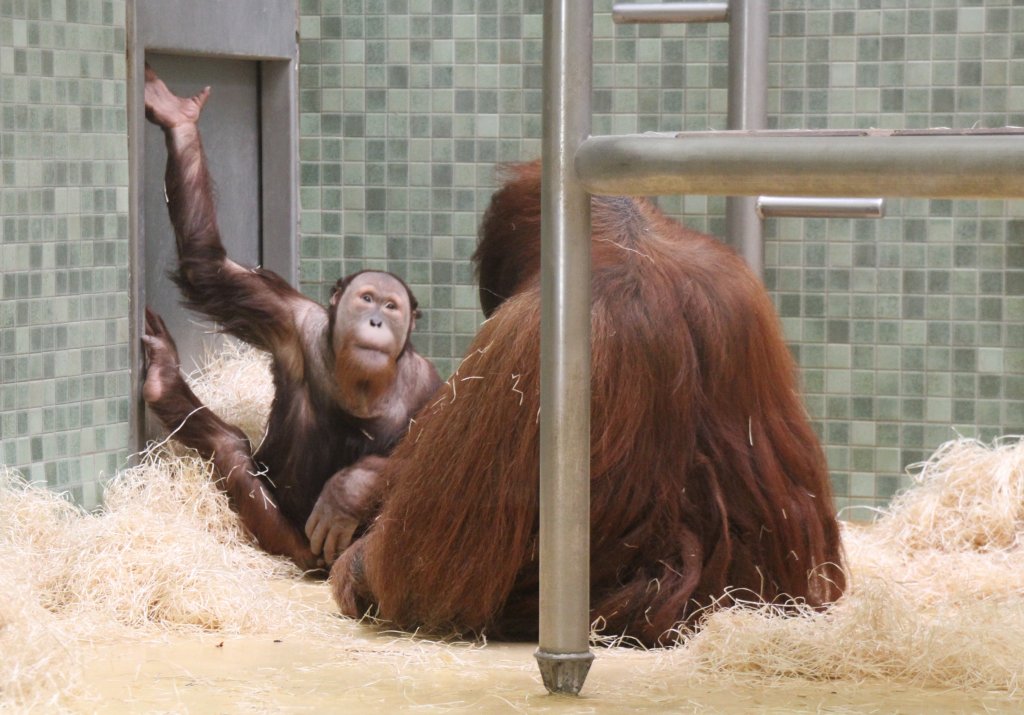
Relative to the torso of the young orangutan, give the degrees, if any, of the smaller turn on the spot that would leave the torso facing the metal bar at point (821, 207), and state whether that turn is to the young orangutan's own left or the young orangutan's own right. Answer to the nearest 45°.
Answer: approximately 45° to the young orangutan's own left

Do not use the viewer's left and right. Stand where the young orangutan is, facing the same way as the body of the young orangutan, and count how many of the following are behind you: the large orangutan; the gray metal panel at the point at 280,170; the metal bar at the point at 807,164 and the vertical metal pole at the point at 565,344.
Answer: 1

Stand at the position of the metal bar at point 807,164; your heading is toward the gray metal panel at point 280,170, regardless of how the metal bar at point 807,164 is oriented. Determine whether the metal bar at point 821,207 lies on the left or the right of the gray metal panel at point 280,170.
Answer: right

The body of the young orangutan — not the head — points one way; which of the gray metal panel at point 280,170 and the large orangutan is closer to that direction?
the large orangutan

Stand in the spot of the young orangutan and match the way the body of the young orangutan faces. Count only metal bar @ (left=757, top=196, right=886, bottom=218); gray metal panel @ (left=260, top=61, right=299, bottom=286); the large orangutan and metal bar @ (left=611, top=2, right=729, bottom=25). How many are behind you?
1

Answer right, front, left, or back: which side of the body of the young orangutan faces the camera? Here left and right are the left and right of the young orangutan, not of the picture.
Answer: front

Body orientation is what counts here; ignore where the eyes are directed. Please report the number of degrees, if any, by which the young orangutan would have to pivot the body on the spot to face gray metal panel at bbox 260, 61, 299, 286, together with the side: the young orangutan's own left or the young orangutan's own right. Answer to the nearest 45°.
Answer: approximately 180°

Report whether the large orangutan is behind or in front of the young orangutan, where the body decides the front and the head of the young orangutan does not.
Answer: in front

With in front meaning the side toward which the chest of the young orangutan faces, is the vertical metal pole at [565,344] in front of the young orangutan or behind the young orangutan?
in front

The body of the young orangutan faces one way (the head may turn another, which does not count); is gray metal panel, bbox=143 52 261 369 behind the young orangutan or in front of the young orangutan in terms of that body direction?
behind

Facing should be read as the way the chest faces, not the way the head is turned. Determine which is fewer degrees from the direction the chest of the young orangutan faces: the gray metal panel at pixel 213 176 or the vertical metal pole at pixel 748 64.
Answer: the vertical metal pole

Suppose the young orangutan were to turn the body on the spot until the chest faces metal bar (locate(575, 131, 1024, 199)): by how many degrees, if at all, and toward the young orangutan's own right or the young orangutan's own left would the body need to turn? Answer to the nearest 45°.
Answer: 0° — it already faces it
